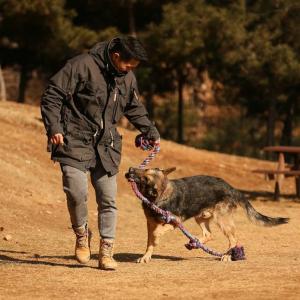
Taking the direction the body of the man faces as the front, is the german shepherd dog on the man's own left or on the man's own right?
on the man's own left

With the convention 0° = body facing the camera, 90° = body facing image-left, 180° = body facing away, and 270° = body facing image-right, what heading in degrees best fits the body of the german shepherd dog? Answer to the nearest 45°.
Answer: approximately 90°

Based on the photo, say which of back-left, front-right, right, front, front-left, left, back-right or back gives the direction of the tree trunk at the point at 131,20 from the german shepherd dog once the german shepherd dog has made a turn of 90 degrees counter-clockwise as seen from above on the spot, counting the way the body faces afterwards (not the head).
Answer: back

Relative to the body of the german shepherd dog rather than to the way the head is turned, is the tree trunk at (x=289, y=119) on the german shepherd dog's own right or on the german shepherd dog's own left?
on the german shepherd dog's own right

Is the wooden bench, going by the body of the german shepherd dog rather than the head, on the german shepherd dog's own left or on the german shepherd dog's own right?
on the german shepherd dog's own right

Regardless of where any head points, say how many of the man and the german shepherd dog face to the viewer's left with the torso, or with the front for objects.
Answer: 1

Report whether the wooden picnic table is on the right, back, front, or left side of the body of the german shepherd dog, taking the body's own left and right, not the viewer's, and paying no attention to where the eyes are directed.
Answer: right

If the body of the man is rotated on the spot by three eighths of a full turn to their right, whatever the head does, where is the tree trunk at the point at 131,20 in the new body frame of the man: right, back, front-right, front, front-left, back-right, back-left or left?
right
